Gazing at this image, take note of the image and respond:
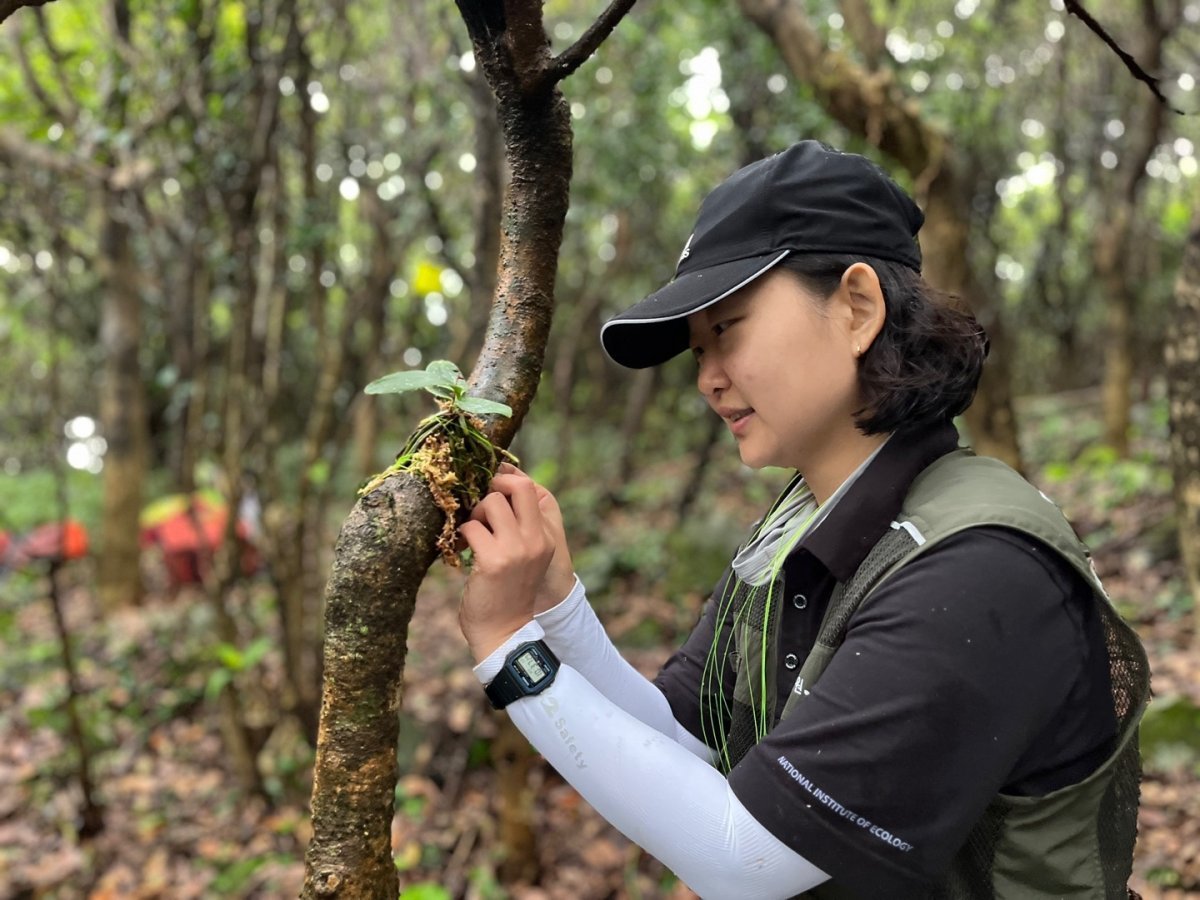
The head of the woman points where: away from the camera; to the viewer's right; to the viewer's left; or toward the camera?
to the viewer's left

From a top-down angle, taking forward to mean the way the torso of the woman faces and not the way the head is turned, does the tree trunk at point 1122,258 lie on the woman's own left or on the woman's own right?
on the woman's own right

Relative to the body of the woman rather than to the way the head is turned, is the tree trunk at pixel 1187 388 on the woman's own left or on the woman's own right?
on the woman's own right

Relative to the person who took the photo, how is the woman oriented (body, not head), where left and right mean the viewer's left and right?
facing to the left of the viewer

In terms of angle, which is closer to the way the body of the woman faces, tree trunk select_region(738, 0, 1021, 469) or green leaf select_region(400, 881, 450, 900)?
the green leaf

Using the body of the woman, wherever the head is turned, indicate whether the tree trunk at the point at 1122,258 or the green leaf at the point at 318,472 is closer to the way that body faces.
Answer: the green leaf

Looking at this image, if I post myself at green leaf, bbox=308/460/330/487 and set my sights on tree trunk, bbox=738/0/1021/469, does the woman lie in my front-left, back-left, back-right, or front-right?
front-right

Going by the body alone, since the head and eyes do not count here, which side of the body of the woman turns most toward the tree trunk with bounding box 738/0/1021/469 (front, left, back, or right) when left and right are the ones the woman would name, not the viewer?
right
